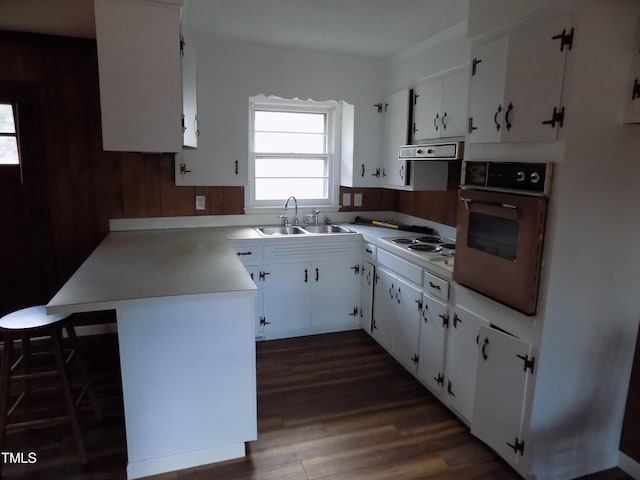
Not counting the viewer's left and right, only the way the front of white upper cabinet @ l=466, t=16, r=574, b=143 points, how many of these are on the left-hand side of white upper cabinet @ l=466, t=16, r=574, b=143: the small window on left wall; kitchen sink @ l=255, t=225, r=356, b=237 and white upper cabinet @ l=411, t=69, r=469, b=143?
0

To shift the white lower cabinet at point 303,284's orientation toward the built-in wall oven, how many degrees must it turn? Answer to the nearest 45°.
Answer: approximately 45° to its left

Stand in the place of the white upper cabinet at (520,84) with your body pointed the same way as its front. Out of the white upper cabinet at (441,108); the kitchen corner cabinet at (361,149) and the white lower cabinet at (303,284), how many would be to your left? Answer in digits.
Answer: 0

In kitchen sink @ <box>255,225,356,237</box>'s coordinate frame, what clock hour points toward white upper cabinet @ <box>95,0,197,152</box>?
The white upper cabinet is roughly at 1 o'clock from the kitchen sink.

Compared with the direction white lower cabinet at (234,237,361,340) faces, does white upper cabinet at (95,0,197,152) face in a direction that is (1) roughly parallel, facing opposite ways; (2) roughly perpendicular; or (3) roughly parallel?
roughly perpendicular

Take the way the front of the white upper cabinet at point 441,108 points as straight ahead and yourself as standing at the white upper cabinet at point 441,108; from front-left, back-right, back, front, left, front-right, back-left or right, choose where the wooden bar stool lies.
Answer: front

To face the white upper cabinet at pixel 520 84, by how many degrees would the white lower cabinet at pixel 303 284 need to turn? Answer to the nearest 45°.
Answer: approximately 45° to its left

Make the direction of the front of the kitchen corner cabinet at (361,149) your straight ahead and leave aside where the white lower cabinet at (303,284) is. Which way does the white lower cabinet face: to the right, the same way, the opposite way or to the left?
the same way

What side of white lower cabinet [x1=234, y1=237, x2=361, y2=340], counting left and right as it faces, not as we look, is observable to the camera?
front

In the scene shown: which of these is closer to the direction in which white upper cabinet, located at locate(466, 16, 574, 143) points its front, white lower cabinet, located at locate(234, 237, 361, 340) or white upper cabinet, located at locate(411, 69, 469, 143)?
the white lower cabinet

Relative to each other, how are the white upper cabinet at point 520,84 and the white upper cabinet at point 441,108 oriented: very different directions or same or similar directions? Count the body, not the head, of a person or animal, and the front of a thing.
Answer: same or similar directions

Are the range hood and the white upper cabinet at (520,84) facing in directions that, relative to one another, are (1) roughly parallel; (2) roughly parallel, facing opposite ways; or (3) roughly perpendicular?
roughly parallel

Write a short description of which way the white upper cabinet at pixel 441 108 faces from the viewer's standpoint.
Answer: facing the viewer and to the left of the viewer

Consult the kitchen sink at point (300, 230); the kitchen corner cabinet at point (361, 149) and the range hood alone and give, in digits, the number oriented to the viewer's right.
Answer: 0

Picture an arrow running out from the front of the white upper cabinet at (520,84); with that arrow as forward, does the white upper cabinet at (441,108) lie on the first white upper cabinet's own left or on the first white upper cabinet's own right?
on the first white upper cabinet's own right

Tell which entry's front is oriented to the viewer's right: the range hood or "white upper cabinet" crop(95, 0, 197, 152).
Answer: the white upper cabinet

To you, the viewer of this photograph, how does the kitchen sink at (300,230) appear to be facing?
facing the viewer
